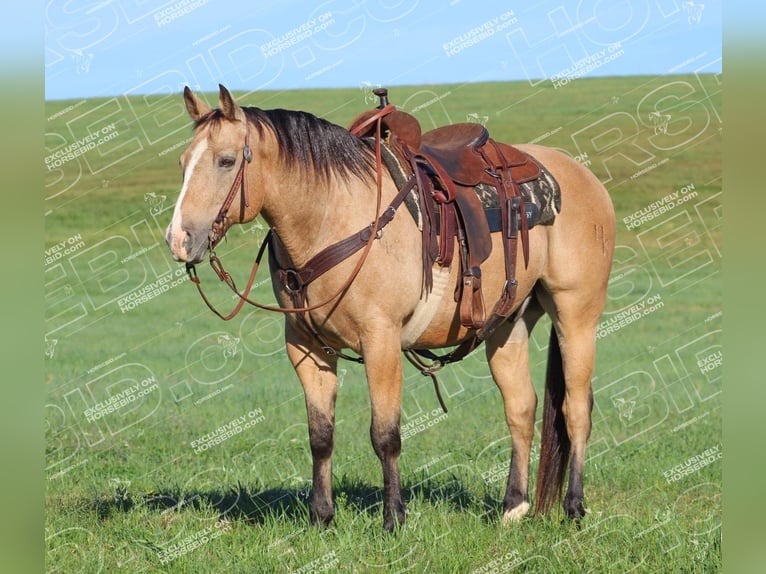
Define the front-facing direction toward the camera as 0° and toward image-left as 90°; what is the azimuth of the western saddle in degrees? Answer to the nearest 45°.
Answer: approximately 45°
